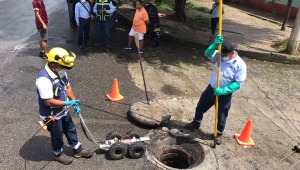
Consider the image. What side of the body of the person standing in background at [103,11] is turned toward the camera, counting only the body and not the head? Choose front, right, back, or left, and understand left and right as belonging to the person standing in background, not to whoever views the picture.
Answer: front

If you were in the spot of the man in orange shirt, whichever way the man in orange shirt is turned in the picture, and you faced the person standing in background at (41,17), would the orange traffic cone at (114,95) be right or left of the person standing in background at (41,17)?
left

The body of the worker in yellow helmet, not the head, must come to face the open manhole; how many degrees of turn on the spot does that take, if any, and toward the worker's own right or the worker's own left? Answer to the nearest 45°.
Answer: approximately 45° to the worker's own left

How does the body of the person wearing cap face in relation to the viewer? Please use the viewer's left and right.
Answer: facing the viewer and to the left of the viewer

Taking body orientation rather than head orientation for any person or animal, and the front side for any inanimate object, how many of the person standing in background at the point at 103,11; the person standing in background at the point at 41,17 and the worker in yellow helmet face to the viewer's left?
0

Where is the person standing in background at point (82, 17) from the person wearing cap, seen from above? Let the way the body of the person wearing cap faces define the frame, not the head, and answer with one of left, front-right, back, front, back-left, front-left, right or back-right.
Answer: right

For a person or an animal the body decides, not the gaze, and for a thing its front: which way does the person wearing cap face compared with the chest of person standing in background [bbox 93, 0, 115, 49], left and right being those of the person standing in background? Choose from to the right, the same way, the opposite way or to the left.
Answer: to the right

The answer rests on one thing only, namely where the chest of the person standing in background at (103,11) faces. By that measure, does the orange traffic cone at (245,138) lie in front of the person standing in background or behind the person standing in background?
in front

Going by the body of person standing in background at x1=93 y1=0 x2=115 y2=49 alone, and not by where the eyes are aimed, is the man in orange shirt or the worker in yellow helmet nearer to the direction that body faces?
the worker in yellow helmet

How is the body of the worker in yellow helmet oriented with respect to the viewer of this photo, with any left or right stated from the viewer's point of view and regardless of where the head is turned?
facing the viewer and to the right of the viewer

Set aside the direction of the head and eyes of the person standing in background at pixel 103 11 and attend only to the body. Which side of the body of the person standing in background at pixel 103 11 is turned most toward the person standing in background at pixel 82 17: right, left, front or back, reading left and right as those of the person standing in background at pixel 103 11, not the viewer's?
right

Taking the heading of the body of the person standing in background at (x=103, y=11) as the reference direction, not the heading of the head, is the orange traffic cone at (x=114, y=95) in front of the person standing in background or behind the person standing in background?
in front

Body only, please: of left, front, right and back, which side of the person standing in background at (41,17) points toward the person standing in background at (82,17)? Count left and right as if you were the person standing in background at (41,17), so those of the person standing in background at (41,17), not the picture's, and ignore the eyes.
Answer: front

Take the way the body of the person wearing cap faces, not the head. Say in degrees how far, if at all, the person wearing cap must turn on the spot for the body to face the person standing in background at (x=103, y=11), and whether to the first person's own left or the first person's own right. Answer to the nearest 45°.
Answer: approximately 90° to the first person's own right

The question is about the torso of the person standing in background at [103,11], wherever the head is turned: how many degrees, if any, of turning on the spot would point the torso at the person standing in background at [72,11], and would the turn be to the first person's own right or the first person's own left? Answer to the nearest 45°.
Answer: approximately 135° to the first person's own right
